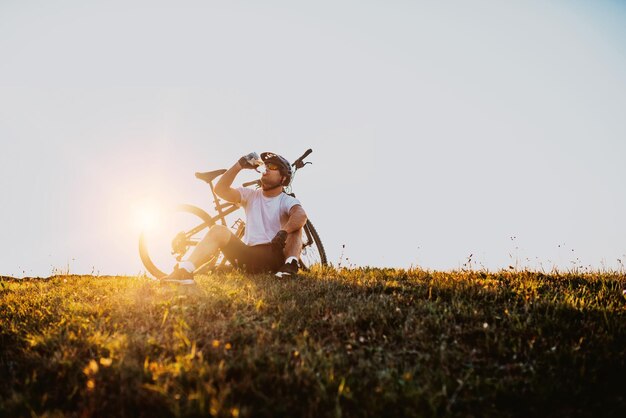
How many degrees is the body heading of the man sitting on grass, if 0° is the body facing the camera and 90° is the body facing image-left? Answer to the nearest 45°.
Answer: approximately 45°
